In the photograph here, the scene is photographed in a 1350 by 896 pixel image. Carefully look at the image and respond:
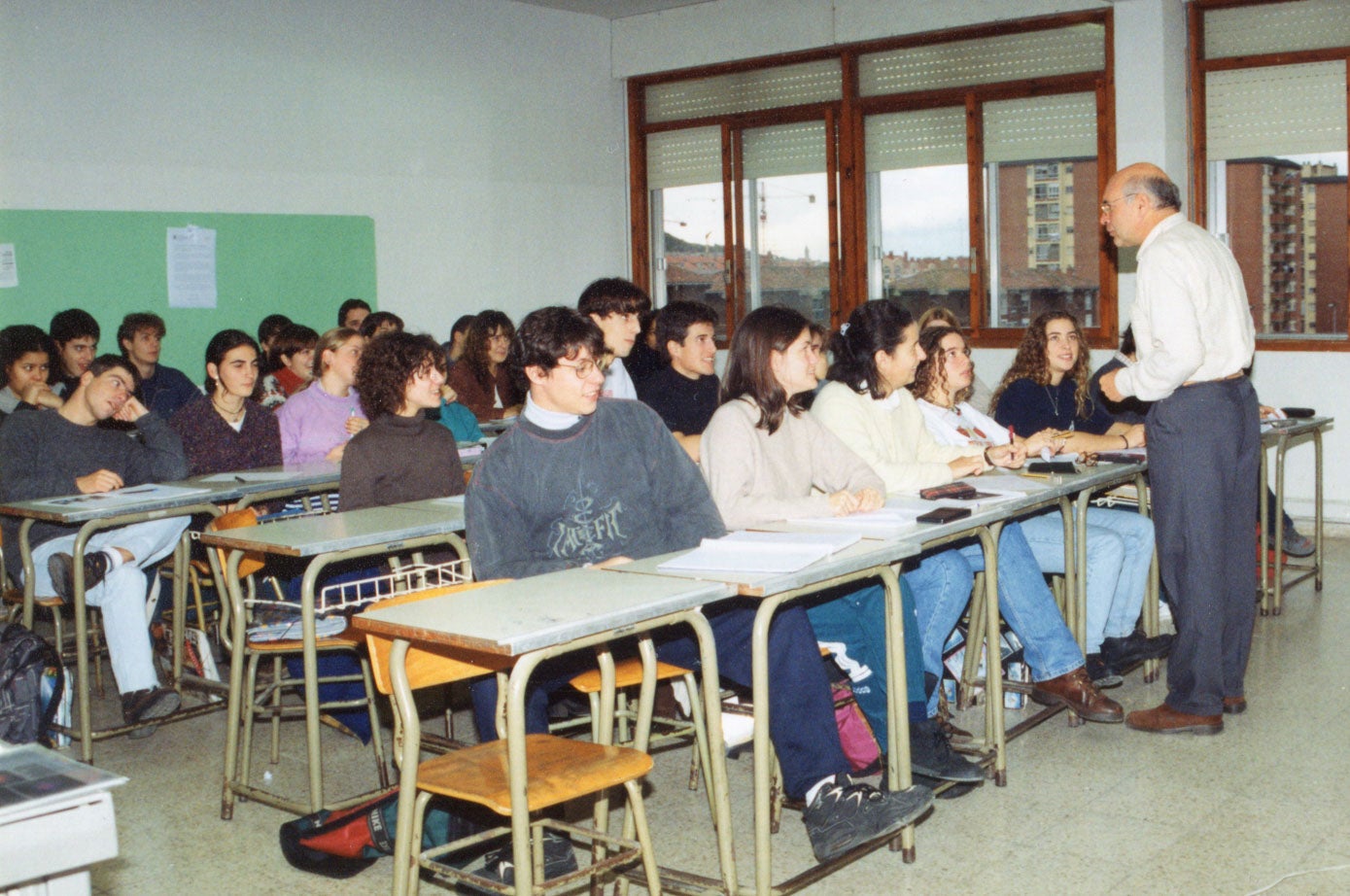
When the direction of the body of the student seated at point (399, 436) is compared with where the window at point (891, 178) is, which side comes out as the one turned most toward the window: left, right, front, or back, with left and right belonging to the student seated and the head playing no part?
left

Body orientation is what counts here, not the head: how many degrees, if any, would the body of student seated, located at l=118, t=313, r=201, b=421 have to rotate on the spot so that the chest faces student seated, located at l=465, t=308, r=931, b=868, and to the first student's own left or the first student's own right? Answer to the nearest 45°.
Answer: approximately 45° to the first student's own right

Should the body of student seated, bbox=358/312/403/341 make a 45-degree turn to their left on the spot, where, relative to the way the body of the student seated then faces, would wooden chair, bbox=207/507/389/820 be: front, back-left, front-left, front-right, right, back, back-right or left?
right

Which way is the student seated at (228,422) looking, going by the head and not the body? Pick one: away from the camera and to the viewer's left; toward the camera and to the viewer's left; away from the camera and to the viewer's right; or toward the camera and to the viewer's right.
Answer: toward the camera and to the viewer's right

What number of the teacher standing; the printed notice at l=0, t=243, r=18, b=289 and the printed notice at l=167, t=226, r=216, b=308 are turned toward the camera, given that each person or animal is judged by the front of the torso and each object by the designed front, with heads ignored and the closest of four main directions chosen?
2

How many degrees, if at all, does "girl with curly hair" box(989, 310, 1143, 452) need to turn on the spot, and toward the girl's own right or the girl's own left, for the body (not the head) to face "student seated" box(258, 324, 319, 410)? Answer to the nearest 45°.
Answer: approximately 135° to the girl's own right

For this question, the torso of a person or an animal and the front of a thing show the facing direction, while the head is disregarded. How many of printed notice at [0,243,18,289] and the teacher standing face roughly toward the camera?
1

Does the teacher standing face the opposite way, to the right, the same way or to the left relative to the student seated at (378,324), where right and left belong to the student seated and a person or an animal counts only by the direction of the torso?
the opposite way

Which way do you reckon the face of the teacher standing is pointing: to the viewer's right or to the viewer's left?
to the viewer's left

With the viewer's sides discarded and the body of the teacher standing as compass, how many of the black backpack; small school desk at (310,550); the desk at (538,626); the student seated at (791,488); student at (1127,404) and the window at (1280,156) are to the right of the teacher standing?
2

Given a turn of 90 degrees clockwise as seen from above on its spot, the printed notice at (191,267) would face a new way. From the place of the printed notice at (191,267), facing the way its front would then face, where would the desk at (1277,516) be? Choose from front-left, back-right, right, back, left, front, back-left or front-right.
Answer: back-left

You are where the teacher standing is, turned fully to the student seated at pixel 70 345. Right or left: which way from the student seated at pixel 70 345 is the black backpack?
left
